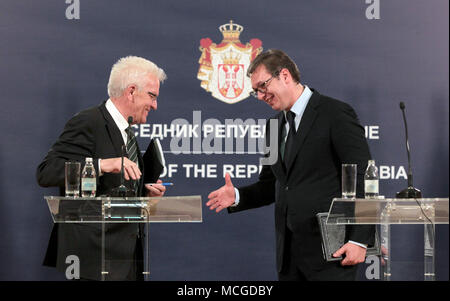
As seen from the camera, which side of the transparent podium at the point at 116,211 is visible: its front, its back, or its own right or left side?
front

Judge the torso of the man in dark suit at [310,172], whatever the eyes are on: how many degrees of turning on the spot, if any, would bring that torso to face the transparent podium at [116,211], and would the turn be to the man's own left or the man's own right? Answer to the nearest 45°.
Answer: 0° — they already face it

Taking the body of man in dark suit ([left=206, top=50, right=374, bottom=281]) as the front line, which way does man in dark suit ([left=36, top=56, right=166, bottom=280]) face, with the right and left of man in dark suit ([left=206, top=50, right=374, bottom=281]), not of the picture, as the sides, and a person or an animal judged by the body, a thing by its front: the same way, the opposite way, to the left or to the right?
to the left

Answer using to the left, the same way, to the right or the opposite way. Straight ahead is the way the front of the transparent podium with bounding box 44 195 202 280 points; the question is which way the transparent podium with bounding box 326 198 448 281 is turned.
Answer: the same way

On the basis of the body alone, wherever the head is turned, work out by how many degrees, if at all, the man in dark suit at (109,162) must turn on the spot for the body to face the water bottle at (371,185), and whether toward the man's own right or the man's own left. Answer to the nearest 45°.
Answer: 0° — they already face it

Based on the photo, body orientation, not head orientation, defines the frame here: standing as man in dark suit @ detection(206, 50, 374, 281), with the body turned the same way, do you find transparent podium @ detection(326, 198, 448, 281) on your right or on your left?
on your left

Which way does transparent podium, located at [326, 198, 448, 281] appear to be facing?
toward the camera

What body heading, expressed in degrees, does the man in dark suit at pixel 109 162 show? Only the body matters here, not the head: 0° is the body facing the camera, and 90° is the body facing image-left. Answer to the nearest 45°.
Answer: approximately 315°

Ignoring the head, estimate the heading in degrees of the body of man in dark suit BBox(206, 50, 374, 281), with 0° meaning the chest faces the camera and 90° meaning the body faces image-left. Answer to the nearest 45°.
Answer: approximately 45°

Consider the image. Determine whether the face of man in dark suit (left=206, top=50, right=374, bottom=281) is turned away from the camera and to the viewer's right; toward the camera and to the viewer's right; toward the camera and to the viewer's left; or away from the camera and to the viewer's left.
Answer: toward the camera and to the viewer's left

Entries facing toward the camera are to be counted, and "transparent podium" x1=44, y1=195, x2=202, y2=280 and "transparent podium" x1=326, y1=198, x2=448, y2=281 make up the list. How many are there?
2

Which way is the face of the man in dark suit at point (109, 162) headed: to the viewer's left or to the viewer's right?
to the viewer's right

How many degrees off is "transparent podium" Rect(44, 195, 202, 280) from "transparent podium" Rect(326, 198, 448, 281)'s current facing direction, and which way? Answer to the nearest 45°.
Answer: approximately 90° to its right
